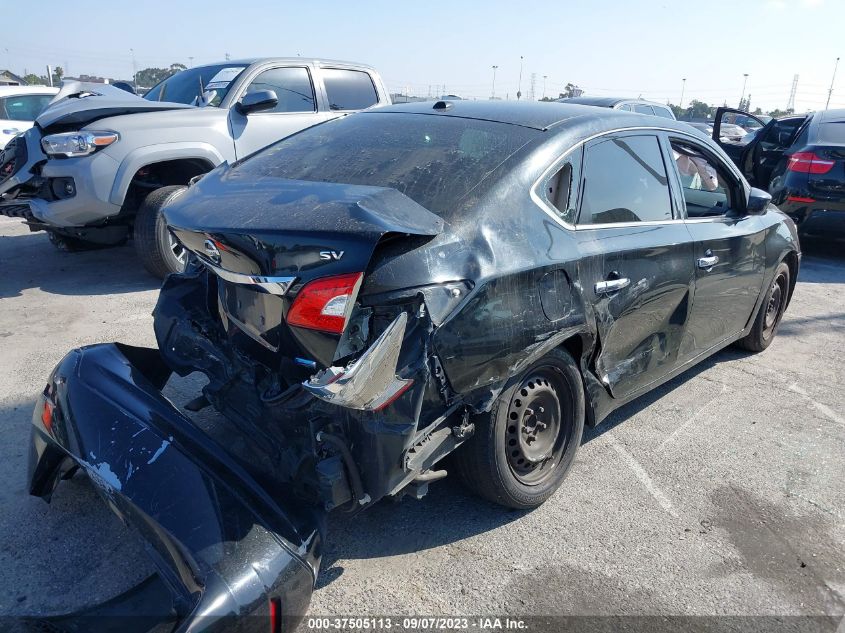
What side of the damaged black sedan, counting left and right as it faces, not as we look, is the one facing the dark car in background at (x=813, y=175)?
front

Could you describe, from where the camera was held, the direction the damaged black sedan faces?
facing away from the viewer and to the right of the viewer

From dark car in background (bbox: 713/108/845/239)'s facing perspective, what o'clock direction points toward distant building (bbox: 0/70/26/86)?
The distant building is roughly at 11 o'clock from the dark car in background.

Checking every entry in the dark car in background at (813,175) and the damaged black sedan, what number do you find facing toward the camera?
0

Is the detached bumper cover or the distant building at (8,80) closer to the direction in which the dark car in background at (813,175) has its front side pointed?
the distant building

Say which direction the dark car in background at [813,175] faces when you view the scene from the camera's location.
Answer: facing away from the viewer and to the left of the viewer

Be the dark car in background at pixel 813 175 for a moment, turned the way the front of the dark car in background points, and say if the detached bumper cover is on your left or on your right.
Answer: on your left

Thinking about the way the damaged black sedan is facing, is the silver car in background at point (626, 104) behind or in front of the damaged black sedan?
in front

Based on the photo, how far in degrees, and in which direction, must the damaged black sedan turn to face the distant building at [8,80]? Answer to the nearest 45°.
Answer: approximately 90° to its left
